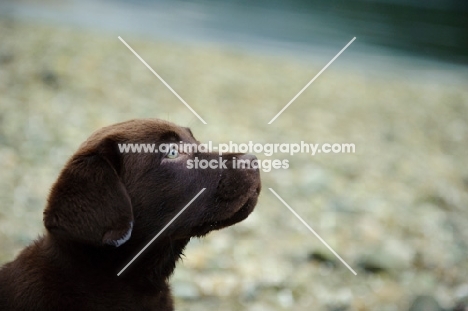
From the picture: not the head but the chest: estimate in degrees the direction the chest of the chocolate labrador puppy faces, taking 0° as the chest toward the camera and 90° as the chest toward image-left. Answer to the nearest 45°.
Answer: approximately 270°
